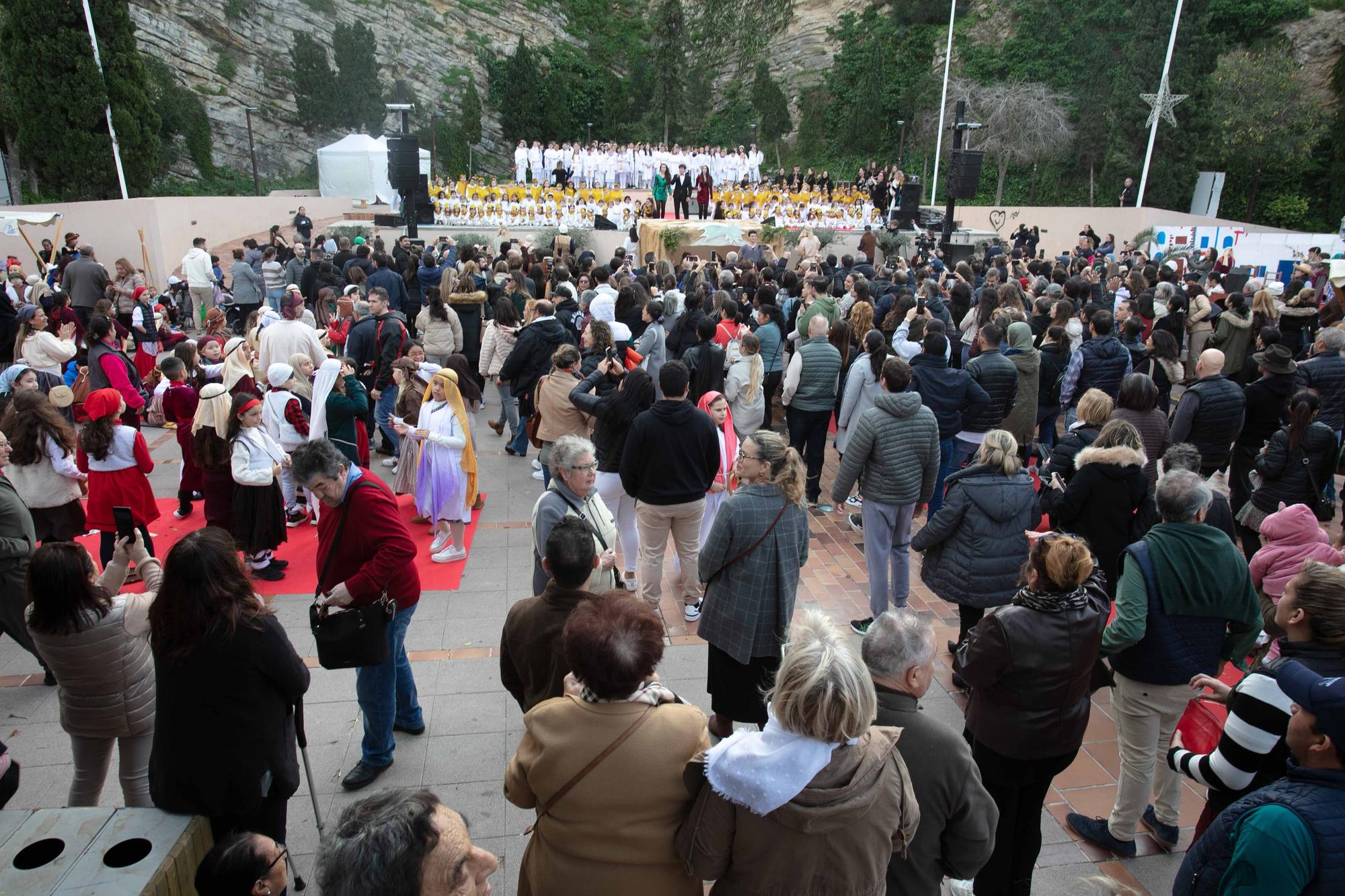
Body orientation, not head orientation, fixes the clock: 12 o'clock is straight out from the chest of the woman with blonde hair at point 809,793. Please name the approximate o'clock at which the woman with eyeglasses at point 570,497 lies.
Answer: The woman with eyeglasses is roughly at 11 o'clock from the woman with blonde hair.

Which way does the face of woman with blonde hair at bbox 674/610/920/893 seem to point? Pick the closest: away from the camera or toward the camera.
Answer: away from the camera

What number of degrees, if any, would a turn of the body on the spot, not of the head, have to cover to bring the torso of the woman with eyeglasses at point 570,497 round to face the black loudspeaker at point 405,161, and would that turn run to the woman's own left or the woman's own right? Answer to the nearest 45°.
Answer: approximately 135° to the woman's own left

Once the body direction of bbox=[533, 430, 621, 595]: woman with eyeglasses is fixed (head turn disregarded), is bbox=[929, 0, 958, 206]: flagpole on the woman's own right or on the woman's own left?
on the woman's own left

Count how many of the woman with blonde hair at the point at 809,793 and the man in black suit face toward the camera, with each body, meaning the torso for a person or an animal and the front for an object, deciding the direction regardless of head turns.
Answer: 1

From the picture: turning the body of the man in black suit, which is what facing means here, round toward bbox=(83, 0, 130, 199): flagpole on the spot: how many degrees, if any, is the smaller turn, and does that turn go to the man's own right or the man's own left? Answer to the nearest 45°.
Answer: approximately 90° to the man's own right

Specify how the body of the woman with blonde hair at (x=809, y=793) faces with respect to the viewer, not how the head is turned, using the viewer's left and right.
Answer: facing away from the viewer

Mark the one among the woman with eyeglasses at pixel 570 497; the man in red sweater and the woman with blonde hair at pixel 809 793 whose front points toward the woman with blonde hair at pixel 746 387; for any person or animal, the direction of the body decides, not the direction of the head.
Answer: the woman with blonde hair at pixel 809 793

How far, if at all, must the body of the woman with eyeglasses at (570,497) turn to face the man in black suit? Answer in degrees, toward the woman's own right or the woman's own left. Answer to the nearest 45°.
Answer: approximately 135° to the woman's own left

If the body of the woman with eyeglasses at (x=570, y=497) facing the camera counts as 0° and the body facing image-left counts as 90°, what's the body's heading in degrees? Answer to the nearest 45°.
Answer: approximately 315°

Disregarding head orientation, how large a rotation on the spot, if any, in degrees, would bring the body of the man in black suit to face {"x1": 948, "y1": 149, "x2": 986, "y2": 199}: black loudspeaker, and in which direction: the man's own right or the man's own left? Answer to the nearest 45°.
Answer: approximately 45° to the man's own left

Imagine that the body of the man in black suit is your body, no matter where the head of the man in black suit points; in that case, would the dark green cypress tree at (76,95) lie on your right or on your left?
on your right

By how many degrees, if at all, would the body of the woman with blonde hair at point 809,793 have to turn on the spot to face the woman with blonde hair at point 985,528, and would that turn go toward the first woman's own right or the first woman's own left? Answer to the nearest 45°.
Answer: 0° — they already face them
